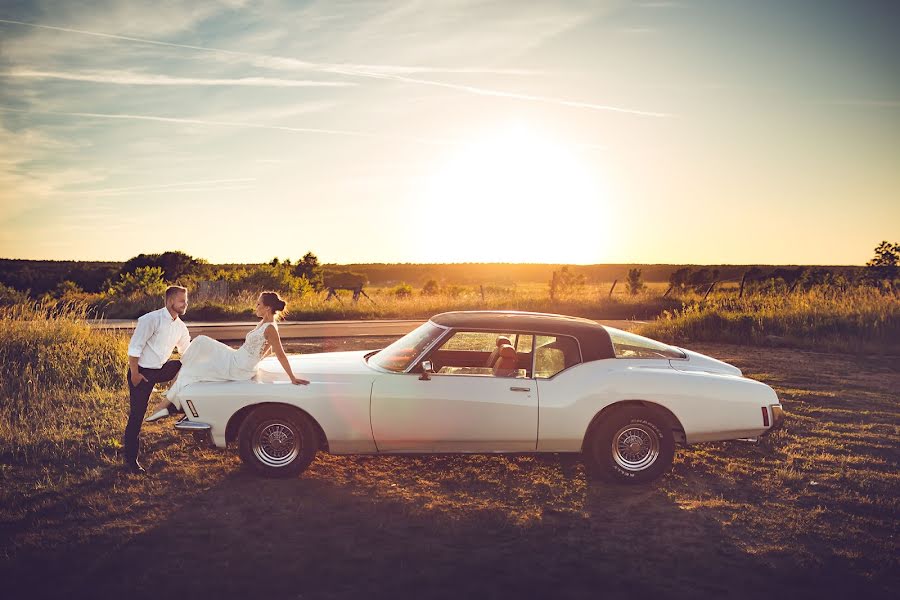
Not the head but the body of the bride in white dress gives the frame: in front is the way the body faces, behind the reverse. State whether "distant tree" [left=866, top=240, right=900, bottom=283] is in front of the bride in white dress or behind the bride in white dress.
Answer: behind

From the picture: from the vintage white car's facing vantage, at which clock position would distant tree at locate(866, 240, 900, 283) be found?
The distant tree is roughly at 4 o'clock from the vintage white car.

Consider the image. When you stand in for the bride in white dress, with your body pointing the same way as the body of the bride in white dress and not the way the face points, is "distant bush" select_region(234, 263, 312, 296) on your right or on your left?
on your right

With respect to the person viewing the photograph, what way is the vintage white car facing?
facing to the left of the viewer

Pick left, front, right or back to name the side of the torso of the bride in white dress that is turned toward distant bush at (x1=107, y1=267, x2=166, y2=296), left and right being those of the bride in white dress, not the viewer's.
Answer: right

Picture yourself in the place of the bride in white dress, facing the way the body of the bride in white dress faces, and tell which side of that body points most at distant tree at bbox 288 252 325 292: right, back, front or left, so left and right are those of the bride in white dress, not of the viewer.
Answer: right

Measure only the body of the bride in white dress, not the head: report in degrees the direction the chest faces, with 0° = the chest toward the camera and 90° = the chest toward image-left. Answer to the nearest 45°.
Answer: approximately 90°

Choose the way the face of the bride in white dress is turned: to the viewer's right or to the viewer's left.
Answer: to the viewer's left
